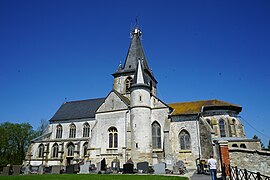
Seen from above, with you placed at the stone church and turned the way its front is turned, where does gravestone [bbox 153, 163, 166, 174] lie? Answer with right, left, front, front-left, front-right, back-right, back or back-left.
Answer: left

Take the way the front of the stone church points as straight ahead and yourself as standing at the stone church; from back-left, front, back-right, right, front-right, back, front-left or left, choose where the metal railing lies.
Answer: left

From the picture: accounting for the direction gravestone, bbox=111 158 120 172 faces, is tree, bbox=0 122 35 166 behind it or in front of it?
behind

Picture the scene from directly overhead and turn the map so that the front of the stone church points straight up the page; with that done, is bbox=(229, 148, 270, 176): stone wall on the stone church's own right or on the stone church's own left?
on the stone church's own left

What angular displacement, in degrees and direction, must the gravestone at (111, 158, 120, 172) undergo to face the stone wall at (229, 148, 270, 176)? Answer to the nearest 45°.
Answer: approximately 45° to its left

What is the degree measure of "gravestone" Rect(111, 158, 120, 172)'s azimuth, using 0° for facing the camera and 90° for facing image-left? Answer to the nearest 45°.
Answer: approximately 0°

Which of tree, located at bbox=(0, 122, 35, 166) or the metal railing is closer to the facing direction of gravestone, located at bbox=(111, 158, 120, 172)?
the metal railing

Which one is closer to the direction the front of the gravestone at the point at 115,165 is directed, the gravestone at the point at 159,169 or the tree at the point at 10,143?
the gravestone

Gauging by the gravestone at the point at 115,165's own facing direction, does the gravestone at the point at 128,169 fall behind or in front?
in front
